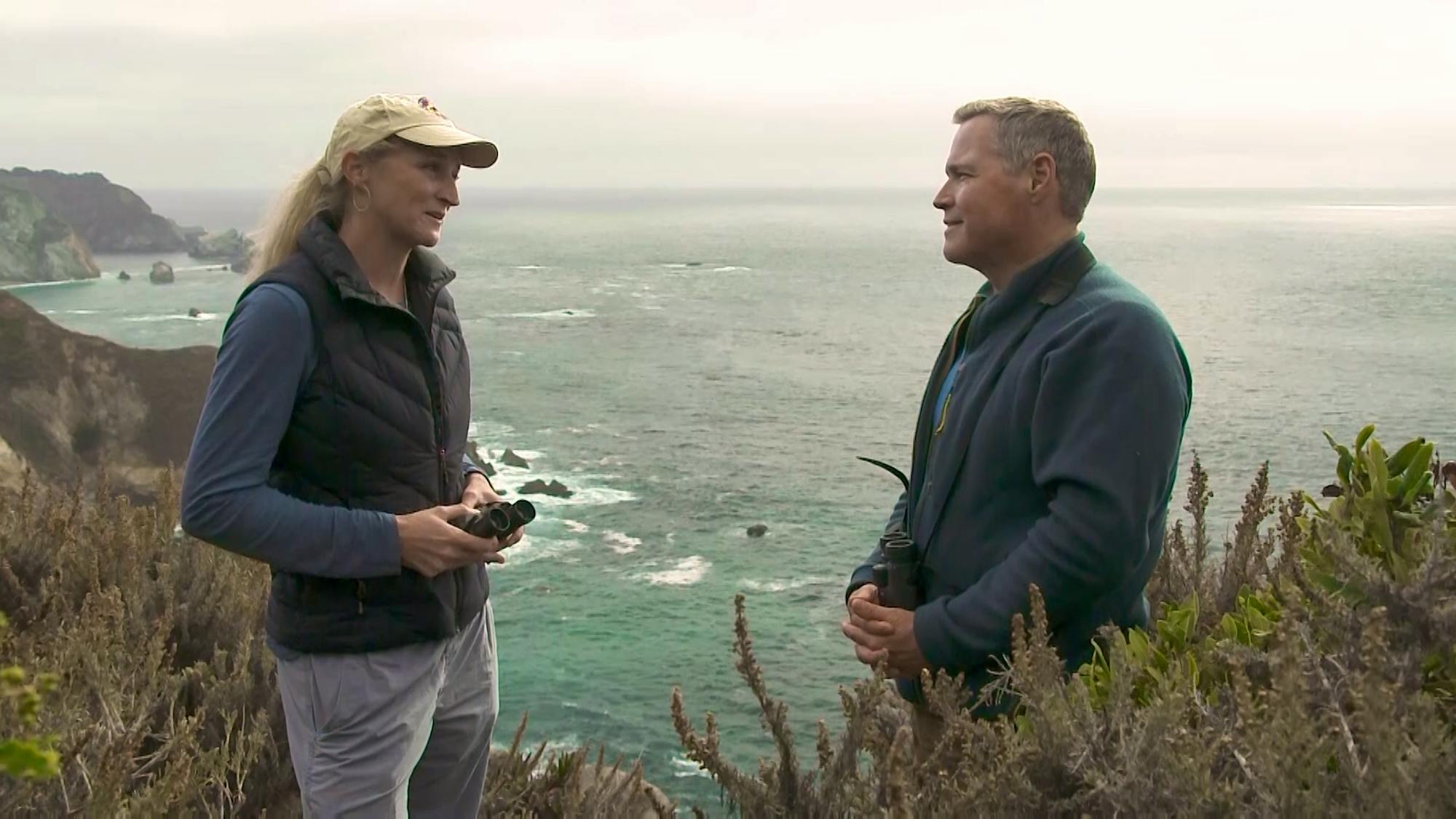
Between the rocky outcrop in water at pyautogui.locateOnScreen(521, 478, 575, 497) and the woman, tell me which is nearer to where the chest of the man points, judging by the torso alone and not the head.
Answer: the woman

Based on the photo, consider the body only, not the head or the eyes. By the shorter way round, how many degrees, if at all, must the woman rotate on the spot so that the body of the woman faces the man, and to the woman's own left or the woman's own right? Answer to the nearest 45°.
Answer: approximately 45° to the woman's own left

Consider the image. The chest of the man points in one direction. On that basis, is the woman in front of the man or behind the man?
in front

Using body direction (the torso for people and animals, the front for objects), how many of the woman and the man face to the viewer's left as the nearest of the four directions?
1

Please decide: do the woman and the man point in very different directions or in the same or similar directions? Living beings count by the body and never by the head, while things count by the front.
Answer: very different directions

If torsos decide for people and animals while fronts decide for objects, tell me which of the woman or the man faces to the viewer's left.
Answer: the man

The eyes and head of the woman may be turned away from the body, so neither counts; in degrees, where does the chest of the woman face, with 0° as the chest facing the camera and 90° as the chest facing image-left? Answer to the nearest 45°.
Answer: approximately 315°

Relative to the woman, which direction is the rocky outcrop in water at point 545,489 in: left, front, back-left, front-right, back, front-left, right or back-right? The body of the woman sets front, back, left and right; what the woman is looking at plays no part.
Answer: back-left

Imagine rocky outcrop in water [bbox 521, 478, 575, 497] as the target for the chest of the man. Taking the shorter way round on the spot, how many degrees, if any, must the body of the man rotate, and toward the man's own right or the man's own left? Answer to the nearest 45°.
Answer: approximately 45° to the man's own right

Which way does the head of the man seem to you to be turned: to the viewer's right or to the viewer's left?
to the viewer's left

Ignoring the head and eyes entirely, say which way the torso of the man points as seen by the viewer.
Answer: to the viewer's left

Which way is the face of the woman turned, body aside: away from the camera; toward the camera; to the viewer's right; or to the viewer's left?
to the viewer's right

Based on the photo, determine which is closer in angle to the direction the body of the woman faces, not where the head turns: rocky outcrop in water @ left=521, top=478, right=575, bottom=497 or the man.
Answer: the man
